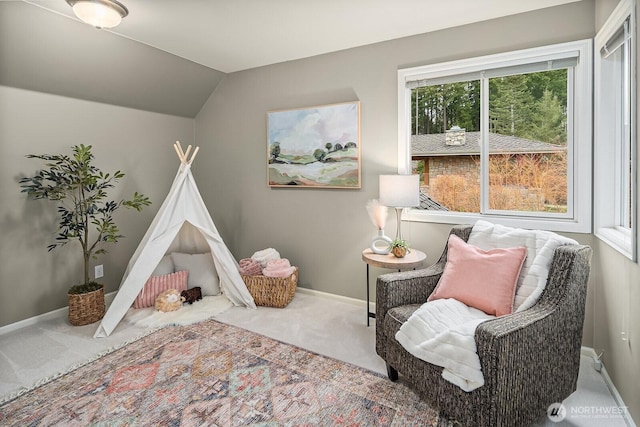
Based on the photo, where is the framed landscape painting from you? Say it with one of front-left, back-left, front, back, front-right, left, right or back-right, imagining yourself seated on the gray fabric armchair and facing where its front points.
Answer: right

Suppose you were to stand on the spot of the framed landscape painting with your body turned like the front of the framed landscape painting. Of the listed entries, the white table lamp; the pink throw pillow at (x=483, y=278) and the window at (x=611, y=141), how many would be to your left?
3

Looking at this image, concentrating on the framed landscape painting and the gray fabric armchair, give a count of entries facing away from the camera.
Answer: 0

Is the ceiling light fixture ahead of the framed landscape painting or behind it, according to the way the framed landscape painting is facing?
ahead

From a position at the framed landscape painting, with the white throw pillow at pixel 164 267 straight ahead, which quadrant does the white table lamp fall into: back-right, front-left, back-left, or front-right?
back-left

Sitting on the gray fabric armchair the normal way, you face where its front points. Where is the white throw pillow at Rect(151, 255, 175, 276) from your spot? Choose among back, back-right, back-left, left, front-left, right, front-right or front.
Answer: front-right

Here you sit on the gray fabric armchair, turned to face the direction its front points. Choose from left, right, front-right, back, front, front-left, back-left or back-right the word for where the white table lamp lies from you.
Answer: right

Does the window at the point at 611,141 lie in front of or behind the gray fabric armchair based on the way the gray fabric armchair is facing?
behind

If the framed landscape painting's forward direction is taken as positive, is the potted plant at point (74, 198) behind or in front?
in front

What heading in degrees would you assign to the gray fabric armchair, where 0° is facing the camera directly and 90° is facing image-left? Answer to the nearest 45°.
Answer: approximately 45°

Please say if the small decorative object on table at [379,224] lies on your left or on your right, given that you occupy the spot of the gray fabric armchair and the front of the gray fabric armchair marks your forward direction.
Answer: on your right

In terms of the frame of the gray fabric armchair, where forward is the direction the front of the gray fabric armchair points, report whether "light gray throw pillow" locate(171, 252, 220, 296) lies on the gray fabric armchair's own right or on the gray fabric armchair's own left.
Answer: on the gray fabric armchair's own right

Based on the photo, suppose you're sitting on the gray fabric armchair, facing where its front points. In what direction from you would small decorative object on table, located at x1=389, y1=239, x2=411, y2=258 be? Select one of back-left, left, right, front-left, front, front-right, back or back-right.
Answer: right

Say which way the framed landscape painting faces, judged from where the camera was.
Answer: facing the viewer and to the left of the viewer
